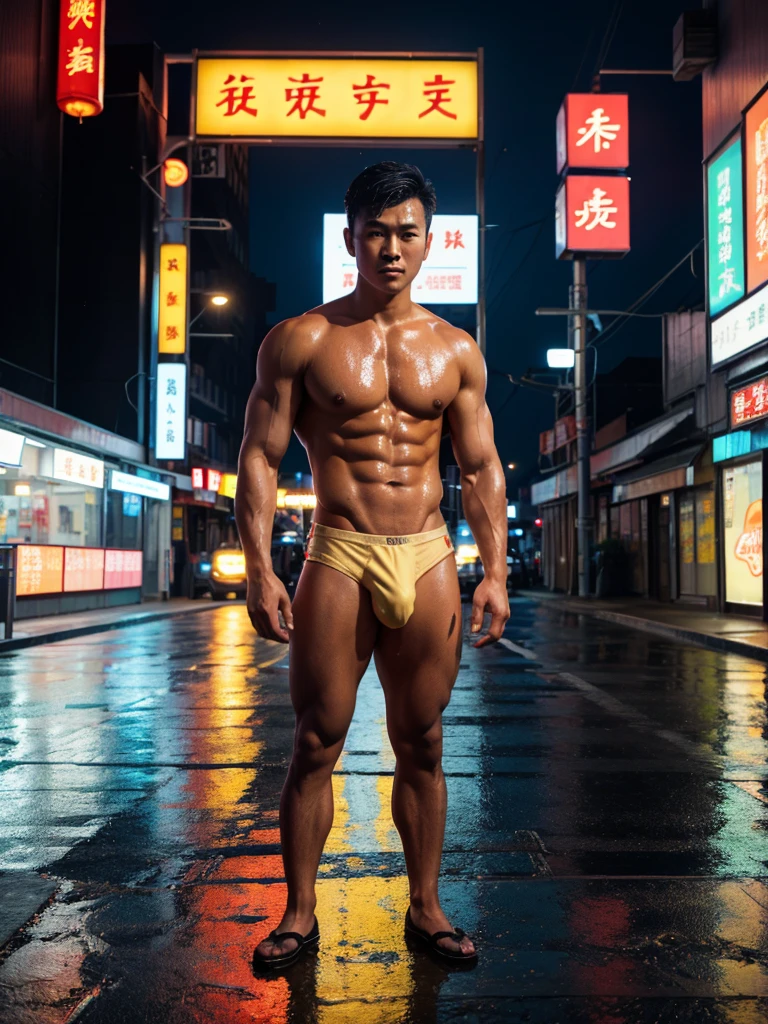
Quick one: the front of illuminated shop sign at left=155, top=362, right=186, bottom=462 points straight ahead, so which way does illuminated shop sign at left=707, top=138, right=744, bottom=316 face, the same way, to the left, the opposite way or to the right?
to the right

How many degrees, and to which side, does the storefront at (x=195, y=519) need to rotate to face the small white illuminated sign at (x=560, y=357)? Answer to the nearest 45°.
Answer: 0° — it already faces it

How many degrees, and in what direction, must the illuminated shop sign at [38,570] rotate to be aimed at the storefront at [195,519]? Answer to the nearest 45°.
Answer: approximately 135° to its left

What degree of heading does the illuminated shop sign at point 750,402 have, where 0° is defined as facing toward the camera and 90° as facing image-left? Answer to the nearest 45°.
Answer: approximately 45°

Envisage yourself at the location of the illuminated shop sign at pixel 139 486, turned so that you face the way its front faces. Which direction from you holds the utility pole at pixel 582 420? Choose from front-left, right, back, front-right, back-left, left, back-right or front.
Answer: front-left

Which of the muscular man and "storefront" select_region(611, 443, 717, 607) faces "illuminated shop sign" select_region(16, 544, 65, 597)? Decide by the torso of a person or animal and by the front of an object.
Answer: the storefront

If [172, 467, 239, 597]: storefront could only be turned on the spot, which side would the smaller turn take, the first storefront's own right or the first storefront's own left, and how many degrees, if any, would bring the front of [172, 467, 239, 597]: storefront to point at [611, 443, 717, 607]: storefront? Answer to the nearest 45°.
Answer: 0° — it already faces it

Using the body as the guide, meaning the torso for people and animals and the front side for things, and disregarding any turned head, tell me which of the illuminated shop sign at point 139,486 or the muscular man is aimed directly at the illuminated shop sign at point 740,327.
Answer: the illuminated shop sign at point 139,486

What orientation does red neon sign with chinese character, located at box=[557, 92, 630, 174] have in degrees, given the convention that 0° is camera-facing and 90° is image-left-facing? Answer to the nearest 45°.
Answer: approximately 0°

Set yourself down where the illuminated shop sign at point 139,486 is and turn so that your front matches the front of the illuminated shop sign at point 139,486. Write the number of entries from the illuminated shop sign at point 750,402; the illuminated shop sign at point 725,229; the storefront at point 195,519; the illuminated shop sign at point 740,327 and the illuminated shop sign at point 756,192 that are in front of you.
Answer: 4

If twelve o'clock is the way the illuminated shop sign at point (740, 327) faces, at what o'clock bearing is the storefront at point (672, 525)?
The storefront is roughly at 4 o'clock from the illuminated shop sign.
